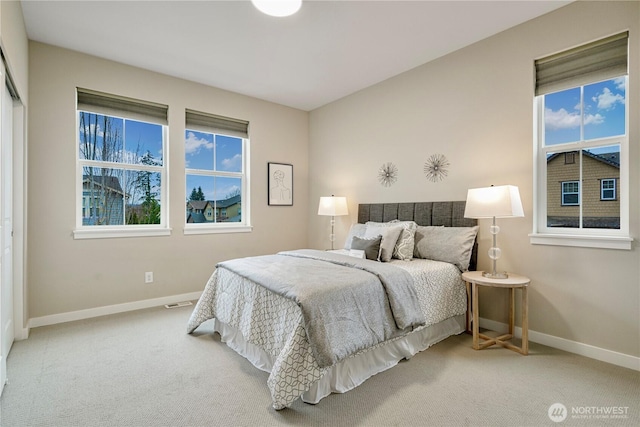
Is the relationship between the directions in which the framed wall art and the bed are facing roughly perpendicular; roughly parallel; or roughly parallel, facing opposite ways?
roughly perpendicular

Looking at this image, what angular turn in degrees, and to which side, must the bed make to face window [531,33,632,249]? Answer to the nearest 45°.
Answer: approximately 135° to its left

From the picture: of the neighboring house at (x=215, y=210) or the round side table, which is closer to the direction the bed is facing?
the neighboring house

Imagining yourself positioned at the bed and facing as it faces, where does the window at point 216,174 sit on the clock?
The window is roughly at 3 o'clock from the bed.

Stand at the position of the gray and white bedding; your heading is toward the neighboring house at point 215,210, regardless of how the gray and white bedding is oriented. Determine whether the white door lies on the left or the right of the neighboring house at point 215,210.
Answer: left

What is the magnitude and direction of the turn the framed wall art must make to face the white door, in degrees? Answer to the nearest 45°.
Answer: approximately 90° to its right

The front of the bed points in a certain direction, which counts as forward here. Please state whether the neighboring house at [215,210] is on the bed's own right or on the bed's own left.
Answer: on the bed's own right

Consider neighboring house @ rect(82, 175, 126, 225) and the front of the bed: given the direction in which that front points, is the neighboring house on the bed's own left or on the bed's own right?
on the bed's own right

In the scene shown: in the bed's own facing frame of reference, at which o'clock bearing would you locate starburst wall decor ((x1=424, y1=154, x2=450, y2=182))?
The starburst wall decor is roughly at 6 o'clock from the bed.

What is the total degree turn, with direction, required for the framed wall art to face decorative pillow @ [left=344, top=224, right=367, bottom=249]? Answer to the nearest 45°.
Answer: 0° — it already faces it

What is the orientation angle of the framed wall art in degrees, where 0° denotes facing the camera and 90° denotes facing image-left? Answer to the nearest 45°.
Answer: approximately 315°

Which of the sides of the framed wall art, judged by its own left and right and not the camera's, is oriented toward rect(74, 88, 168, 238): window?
right
